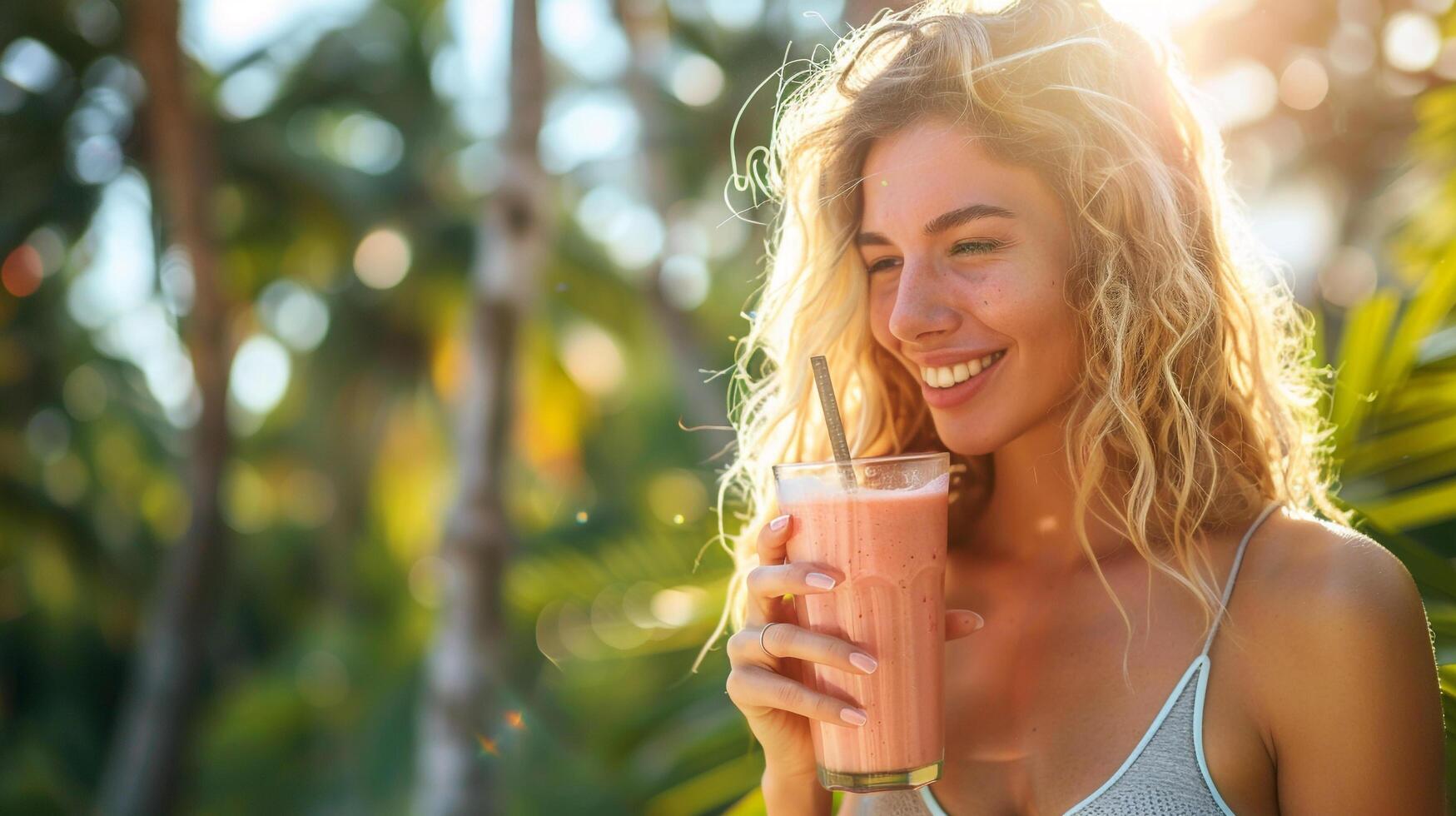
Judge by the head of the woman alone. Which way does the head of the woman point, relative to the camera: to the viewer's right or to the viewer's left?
to the viewer's left

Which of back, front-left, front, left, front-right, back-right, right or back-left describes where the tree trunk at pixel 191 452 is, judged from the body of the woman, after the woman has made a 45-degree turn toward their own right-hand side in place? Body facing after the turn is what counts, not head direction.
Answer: front-right

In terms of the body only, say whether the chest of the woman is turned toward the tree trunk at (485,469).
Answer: no

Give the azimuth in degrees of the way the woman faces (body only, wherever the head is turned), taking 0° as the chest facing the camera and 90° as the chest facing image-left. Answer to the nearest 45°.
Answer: approximately 45°
